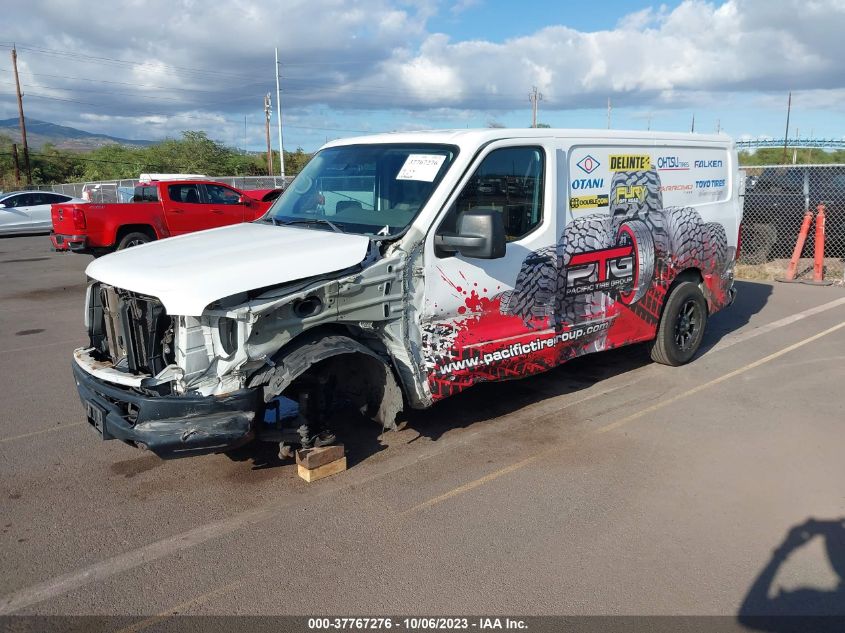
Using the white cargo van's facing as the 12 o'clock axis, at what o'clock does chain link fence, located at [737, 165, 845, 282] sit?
The chain link fence is roughly at 6 o'clock from the white cargo van.

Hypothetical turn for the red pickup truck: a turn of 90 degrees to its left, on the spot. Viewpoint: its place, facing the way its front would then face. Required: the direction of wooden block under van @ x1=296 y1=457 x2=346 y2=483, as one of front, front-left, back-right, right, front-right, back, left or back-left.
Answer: back-left

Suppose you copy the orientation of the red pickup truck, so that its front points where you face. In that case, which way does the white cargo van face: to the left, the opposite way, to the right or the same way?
the opposite way

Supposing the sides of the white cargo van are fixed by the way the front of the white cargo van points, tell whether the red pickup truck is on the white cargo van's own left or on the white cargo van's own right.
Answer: on the white cargo van's own right

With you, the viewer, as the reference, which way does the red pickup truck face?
facing away from the viewer and to the right of the viewer

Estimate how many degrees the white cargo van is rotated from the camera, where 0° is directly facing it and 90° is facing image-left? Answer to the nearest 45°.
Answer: approximately 45°
